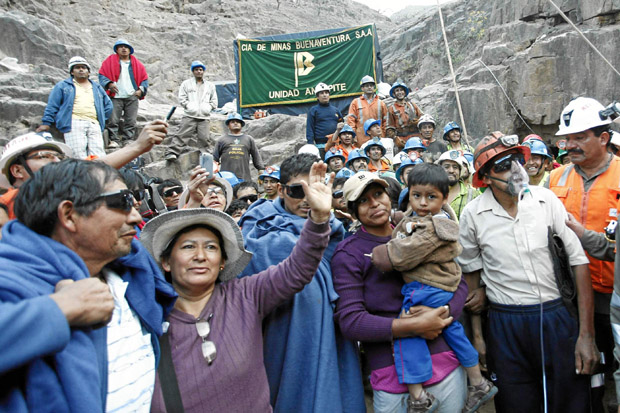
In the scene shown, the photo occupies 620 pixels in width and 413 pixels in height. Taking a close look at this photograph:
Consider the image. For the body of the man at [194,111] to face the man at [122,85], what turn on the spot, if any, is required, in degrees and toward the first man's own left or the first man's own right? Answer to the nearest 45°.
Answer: approximately 90° to the first man's own right

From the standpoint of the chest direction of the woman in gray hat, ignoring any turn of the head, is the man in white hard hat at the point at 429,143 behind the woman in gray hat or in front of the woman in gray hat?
behind

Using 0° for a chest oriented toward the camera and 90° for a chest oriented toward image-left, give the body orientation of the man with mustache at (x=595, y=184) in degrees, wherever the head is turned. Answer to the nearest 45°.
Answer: approximately 45°

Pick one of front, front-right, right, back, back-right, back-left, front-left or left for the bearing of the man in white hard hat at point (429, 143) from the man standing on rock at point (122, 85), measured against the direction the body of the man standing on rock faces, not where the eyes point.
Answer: front-left

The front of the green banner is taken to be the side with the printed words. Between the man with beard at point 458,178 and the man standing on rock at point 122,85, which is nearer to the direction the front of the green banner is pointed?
the man with beard

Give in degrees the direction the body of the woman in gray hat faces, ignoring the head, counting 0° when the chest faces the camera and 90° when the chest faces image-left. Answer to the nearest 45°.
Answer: approximately 0°

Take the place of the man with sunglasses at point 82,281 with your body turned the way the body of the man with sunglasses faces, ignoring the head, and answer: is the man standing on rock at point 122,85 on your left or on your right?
on your left

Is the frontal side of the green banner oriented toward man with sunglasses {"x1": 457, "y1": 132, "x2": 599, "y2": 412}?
yes
